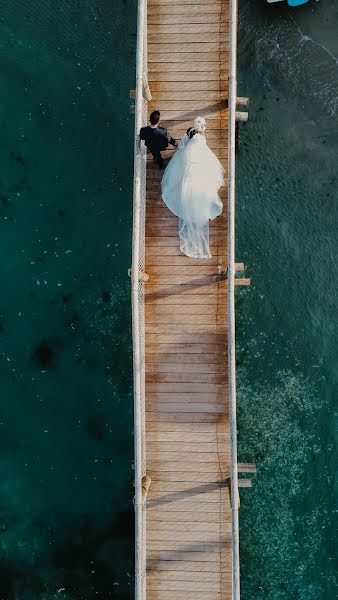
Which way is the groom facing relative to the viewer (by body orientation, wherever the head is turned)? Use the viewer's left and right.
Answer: facing away from the viewer
